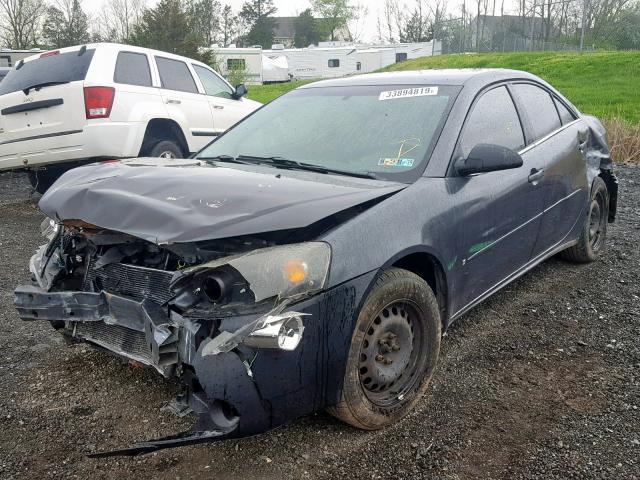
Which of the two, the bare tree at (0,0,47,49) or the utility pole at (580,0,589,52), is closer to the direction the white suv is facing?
the utility pole

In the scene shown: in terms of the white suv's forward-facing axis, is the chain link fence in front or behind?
in front

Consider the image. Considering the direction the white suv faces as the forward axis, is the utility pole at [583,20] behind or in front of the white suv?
in front

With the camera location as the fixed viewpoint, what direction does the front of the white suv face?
facing away from the viewer and to the right of the viewer

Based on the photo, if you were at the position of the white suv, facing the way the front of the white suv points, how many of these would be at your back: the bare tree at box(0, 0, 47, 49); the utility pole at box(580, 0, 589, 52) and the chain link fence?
0
